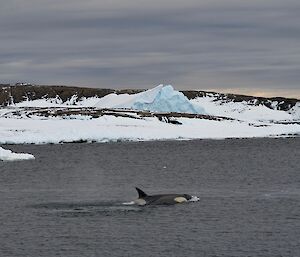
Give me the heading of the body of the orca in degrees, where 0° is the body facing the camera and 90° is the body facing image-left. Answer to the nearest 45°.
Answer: approximately 270°
